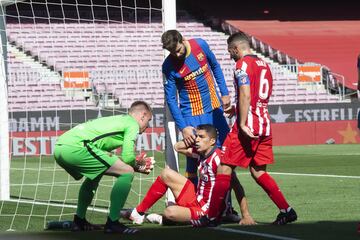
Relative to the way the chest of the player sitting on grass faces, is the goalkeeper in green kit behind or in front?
in front

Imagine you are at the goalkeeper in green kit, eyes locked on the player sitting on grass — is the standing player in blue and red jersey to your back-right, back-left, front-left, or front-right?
front-left

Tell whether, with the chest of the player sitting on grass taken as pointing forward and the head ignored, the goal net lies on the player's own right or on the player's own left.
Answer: on the player's own right

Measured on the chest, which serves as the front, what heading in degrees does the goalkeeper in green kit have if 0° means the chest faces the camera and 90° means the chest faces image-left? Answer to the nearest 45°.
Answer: approximately 270°

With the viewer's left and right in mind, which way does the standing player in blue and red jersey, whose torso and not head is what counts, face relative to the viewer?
facing the viewer

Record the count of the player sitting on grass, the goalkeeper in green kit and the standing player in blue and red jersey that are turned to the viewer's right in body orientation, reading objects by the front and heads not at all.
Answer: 1

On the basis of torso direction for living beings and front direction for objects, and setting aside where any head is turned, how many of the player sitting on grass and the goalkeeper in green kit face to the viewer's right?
1

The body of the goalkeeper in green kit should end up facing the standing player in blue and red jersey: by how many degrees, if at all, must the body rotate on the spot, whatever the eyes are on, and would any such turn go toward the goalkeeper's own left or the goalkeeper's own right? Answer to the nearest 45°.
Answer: approximately 45° to the goalkeeper's own left

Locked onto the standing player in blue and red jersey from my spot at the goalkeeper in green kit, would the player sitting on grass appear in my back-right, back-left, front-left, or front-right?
front-right

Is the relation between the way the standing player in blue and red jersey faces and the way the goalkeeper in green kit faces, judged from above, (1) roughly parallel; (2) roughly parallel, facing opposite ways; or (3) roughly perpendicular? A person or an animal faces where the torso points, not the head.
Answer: roughly perpendicular

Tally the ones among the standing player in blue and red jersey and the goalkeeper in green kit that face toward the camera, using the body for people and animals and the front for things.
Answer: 1

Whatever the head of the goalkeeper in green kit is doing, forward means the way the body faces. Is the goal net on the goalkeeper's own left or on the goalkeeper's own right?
on the goalkeeper's own left

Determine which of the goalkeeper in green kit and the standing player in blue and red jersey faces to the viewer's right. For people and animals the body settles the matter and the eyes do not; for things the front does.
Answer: the goalkeeper in green kit

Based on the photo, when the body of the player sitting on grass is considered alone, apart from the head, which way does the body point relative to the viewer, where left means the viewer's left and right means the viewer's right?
facing the viewer and to the left of the viewer

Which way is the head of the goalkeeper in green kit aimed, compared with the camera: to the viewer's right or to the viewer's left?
to the viewer's right
